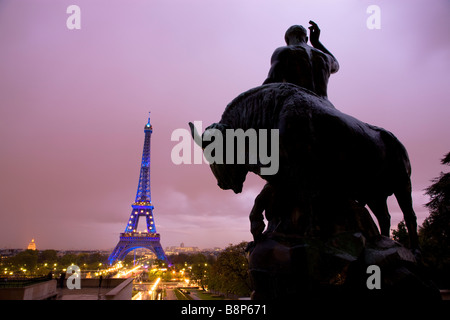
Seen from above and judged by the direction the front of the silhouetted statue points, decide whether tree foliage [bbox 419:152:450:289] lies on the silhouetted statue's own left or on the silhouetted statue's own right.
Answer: on the silhouetted statue's own right

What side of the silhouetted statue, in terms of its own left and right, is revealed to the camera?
left

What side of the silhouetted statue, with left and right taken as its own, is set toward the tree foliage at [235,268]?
right

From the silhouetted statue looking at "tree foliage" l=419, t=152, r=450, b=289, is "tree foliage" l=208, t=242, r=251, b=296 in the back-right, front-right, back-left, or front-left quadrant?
front-left

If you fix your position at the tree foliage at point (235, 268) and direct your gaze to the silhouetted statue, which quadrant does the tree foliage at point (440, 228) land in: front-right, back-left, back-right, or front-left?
front-left
